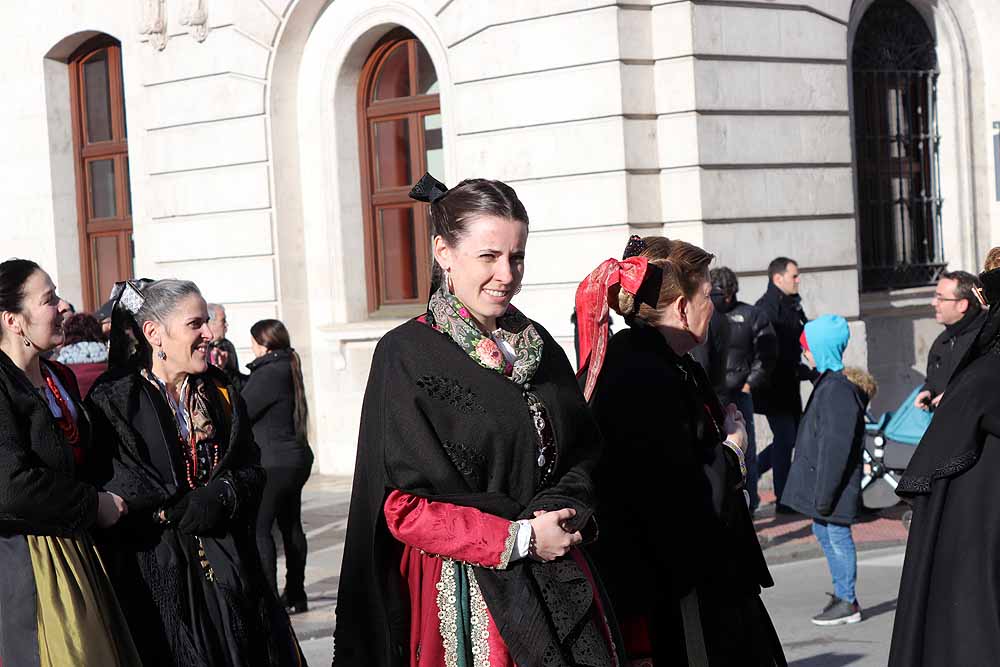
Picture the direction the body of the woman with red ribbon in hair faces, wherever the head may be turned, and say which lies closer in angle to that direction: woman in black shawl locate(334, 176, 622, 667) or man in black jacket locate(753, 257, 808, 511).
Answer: the man in black jacket

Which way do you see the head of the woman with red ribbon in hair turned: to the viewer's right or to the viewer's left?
to the viewer's right

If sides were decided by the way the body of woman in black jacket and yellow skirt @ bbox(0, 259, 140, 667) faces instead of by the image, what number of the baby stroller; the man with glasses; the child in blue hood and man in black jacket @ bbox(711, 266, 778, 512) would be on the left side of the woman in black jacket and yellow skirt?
4

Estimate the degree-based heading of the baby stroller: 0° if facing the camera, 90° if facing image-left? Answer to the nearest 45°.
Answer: approximately 90°

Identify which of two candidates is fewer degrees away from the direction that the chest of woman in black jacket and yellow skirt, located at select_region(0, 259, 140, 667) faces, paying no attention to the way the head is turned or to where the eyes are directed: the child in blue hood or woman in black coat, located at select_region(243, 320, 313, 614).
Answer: the child in blue hood

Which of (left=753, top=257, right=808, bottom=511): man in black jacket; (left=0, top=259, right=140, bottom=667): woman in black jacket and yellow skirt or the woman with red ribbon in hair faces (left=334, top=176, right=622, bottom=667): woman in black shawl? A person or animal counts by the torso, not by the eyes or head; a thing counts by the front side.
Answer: the woman in black jacket and yellow skirt

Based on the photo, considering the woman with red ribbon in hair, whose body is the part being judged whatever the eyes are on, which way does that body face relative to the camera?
to the viewer's right

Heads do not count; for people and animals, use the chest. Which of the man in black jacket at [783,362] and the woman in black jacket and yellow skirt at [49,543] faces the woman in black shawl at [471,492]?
the woman in black jacket and yellow skirt

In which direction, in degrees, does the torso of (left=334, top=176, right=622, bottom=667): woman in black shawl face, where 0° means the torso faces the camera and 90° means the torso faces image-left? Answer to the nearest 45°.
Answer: approximately 315°

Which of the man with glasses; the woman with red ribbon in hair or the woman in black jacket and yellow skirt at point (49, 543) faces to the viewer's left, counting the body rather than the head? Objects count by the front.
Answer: the man with glasses

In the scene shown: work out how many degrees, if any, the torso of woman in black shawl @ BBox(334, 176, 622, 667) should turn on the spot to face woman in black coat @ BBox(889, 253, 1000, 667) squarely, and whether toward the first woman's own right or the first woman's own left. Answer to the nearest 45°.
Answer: approximately 90° to the first woman's own left

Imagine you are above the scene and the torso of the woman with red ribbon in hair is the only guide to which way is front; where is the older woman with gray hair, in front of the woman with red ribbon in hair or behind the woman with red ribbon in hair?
behind

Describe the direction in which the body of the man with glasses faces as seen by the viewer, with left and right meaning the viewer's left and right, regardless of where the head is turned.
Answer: facing to the left of the viewer
